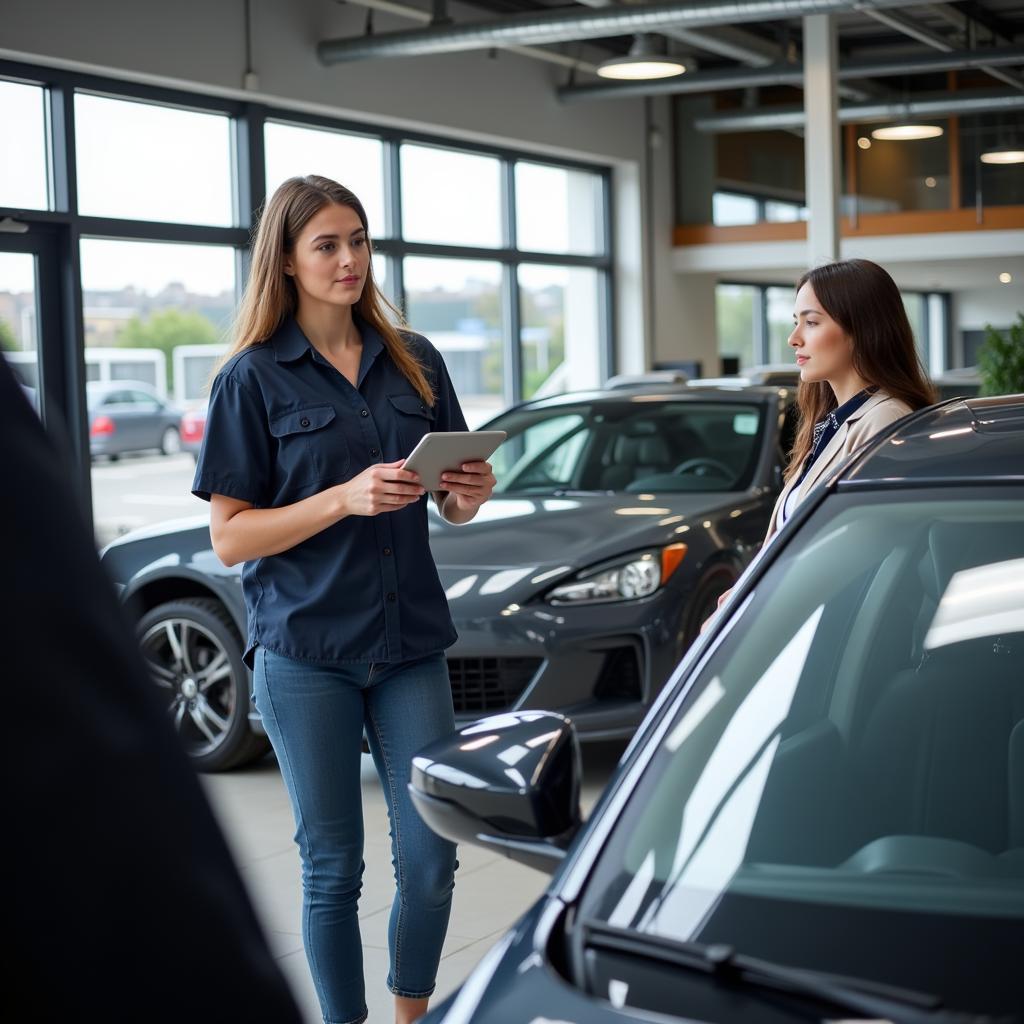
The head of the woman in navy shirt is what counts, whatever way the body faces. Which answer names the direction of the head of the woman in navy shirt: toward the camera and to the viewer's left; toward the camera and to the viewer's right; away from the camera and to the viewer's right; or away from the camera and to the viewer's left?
toward the camera and to the viewer's right

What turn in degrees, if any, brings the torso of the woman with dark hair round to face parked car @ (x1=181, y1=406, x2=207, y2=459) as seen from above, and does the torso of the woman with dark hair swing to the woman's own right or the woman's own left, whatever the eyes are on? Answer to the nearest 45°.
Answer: approximately 45° to the woman's own right

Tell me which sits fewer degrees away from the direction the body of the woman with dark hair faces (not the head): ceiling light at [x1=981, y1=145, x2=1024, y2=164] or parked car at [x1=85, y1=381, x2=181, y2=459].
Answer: the parked car

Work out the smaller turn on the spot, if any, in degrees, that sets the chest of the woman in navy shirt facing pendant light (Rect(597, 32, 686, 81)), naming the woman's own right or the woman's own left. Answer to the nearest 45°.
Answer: approximately 135° to the woman's own left

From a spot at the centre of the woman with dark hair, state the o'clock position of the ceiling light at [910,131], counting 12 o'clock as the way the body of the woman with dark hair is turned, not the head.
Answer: The ceiling light is roughly at 3 o'clock from the woman with dark hair.

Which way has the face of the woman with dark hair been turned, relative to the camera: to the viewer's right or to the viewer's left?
to the viewer's left

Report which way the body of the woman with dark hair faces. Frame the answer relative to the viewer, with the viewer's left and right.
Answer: facing to the left of the viewer

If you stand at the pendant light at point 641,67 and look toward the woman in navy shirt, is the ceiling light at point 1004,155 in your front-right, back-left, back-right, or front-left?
back-left

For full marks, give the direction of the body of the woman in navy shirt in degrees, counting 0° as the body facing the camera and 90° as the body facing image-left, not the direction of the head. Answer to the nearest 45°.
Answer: approximately 315°

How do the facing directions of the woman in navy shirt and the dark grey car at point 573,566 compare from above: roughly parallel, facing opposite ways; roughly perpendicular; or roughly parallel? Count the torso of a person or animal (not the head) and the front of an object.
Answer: roughly perpendicular

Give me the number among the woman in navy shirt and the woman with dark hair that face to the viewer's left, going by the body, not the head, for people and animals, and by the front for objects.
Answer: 1

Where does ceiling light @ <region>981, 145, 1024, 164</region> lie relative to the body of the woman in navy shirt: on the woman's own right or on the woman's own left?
on the woman's own left
